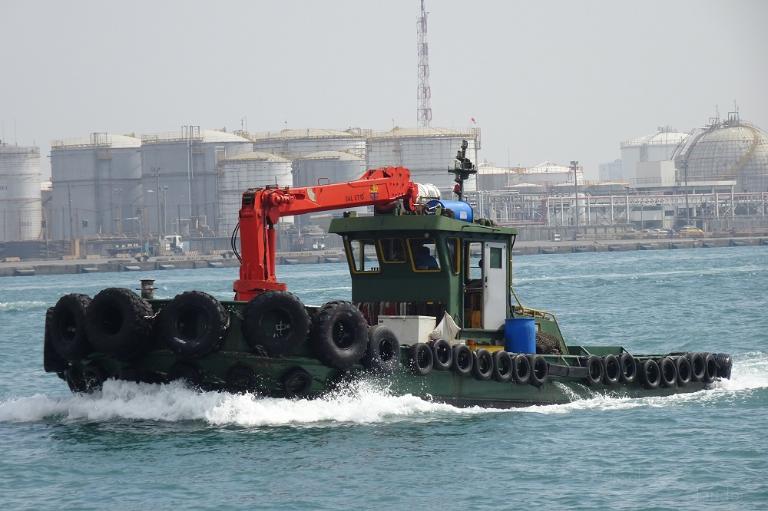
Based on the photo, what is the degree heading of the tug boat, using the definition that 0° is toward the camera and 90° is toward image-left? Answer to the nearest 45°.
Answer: approximately 45°
